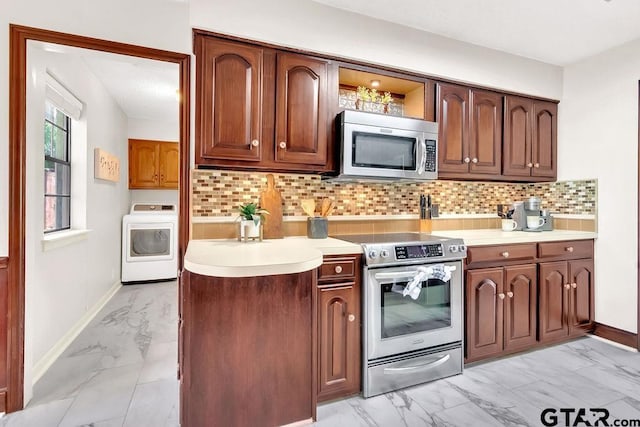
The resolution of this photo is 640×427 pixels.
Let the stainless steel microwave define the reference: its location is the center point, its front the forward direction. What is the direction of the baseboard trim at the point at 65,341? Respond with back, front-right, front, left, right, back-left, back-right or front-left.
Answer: back-right

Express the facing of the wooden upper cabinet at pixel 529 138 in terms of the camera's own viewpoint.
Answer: facing the viewer and to the right of the viewer

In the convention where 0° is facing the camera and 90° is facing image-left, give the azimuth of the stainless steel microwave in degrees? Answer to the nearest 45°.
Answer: approximately 315°

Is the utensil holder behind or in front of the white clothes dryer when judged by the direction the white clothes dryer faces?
in front

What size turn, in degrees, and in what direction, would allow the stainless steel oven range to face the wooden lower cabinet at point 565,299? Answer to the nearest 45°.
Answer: approximately 90° to its left

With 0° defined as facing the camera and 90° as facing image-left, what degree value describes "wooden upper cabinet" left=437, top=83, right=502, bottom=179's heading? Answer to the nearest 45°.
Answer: approximately 315°

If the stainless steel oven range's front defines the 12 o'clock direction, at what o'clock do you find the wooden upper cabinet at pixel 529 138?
The wooden upper cabinet is roughly at 9 o'clock from the stainless steel oven range.

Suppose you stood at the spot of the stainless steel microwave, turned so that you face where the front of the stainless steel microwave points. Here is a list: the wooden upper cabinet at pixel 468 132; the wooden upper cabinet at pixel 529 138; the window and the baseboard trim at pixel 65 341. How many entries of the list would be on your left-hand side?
2

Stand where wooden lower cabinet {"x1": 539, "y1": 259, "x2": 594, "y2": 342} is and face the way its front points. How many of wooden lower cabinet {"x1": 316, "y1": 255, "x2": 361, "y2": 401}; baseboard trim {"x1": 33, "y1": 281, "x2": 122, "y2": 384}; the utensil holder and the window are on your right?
4

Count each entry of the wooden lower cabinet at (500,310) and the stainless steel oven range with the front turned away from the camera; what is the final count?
0
